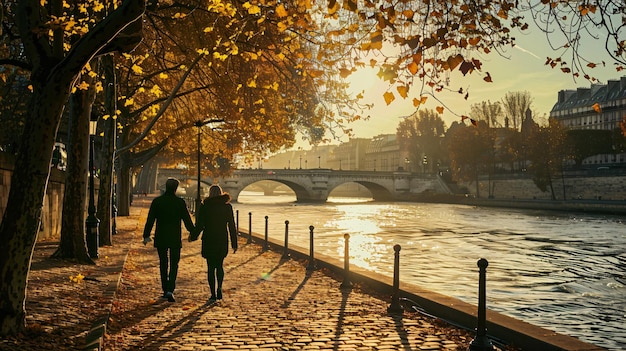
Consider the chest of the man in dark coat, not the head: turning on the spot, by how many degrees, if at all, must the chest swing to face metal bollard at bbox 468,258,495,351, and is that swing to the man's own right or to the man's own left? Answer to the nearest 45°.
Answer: approximately 135° to the man's own right

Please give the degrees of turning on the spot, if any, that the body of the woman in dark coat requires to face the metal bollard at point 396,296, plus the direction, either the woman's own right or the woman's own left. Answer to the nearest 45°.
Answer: approximately 90° to the woman's own right

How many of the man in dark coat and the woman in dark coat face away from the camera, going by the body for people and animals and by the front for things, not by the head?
2

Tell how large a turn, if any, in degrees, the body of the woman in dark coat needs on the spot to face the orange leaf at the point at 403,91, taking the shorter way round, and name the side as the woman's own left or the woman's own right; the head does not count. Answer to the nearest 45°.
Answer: approximately 135° to the woman's own right

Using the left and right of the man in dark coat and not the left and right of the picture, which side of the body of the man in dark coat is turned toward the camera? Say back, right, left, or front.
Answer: back

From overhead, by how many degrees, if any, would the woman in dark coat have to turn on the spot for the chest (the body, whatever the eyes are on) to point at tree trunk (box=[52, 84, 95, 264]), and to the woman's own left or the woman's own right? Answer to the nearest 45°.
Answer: approximately 45° to the woman's own left

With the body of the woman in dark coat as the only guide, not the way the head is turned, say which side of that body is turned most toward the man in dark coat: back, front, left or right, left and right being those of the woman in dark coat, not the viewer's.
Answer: left

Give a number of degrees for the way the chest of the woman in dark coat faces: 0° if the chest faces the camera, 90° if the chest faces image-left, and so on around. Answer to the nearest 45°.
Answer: approximately 180°

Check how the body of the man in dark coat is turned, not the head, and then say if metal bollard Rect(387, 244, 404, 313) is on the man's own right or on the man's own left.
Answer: on the man's own right

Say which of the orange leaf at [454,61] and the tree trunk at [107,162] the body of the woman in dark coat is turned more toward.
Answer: the tree trunk
